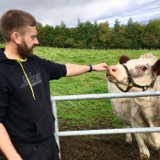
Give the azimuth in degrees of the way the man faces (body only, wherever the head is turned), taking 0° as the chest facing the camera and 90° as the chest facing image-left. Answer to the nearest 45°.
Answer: approximately 315°

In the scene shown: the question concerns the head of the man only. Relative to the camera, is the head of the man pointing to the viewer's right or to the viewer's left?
to the viewer's right

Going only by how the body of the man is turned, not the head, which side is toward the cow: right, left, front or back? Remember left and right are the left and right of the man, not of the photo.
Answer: left
